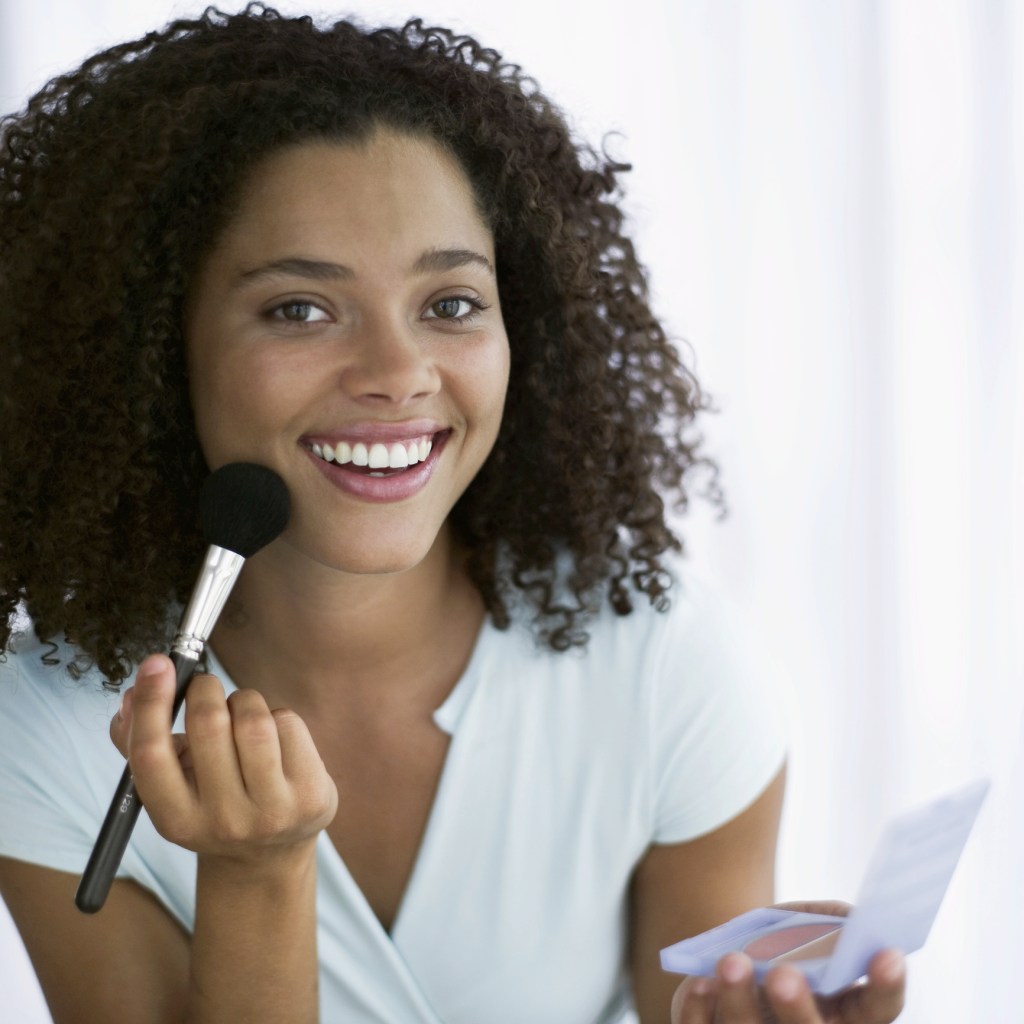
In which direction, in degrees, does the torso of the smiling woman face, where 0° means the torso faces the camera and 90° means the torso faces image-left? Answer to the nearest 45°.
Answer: approximately 0°
